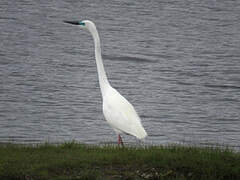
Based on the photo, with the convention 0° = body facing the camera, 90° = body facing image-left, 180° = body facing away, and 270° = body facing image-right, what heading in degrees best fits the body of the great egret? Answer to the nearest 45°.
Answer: approximately 90°
